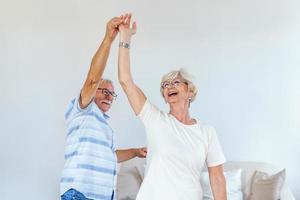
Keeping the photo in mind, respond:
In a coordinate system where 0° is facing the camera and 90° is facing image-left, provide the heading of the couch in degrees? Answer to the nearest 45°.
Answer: approximately 0°

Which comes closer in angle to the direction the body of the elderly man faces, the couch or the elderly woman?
the elderly woman

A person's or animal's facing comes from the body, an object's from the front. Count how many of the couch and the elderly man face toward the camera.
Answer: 1

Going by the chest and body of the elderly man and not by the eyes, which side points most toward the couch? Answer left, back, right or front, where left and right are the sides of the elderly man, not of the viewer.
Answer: left

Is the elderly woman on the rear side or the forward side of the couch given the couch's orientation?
on the forward side

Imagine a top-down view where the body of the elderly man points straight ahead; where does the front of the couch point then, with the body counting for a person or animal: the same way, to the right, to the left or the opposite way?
to the right

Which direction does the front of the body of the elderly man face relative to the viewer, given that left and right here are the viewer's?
facing to the right of the viewer

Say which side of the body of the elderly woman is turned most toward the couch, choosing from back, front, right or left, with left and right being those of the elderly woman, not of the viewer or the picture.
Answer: back
